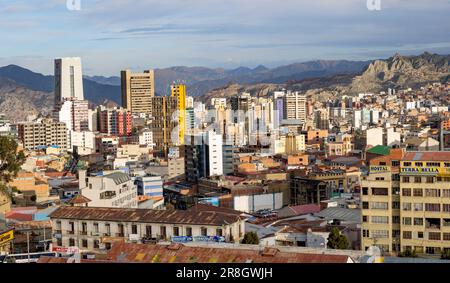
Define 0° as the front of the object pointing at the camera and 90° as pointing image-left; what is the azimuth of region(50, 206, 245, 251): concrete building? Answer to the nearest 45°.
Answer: approximately 0°

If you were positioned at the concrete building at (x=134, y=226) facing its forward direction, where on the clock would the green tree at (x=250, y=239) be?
The green tree is roughly at 10 o'clock from the concrete building.

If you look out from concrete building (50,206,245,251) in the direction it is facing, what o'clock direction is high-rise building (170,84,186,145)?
The high-rise building is roughly at 6 o'clock from the concrete building.

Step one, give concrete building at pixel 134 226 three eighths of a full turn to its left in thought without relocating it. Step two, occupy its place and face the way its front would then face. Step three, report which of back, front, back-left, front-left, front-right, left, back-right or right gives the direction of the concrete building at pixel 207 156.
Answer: front-left

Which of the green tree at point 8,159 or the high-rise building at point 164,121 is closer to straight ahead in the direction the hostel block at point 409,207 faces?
the green tree

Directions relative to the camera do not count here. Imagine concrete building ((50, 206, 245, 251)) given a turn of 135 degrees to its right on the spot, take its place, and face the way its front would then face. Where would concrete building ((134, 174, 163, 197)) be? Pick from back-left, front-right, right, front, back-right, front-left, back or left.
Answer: front-right

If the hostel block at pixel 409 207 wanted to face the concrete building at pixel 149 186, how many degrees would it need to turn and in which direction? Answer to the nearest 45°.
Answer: approximately 135° to its right

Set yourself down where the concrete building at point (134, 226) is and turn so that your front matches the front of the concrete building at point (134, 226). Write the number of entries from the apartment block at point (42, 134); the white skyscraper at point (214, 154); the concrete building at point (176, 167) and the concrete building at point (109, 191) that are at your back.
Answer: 4

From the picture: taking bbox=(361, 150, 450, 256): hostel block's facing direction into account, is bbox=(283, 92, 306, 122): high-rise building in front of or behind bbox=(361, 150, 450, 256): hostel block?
behind

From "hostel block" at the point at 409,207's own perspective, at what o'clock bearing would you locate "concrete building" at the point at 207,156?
The concrete building is roughly at 5 o'clock from the hostel block.

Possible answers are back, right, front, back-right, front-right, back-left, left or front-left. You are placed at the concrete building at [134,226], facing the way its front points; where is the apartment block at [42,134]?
back

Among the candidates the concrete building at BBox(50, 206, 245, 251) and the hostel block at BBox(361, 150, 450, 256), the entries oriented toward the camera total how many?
2
